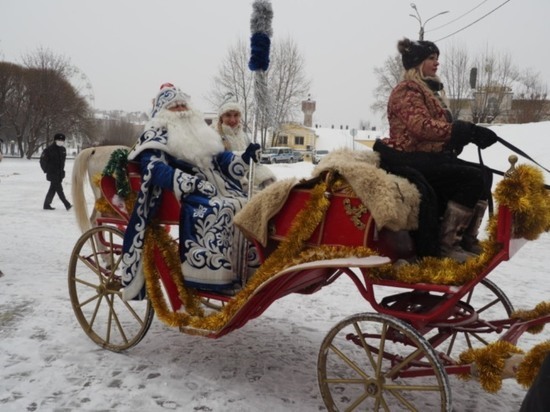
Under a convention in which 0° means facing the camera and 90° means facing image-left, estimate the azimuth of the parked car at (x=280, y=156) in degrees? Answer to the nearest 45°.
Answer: approximately 45°

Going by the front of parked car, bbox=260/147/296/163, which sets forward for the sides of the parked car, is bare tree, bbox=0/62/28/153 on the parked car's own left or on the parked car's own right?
on the parked car's own right

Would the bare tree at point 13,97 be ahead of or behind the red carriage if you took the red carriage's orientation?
behind

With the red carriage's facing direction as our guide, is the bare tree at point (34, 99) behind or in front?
behind

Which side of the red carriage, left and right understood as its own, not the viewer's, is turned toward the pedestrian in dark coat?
back

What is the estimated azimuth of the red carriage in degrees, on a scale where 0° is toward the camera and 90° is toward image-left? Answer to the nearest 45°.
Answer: approximately 315°
